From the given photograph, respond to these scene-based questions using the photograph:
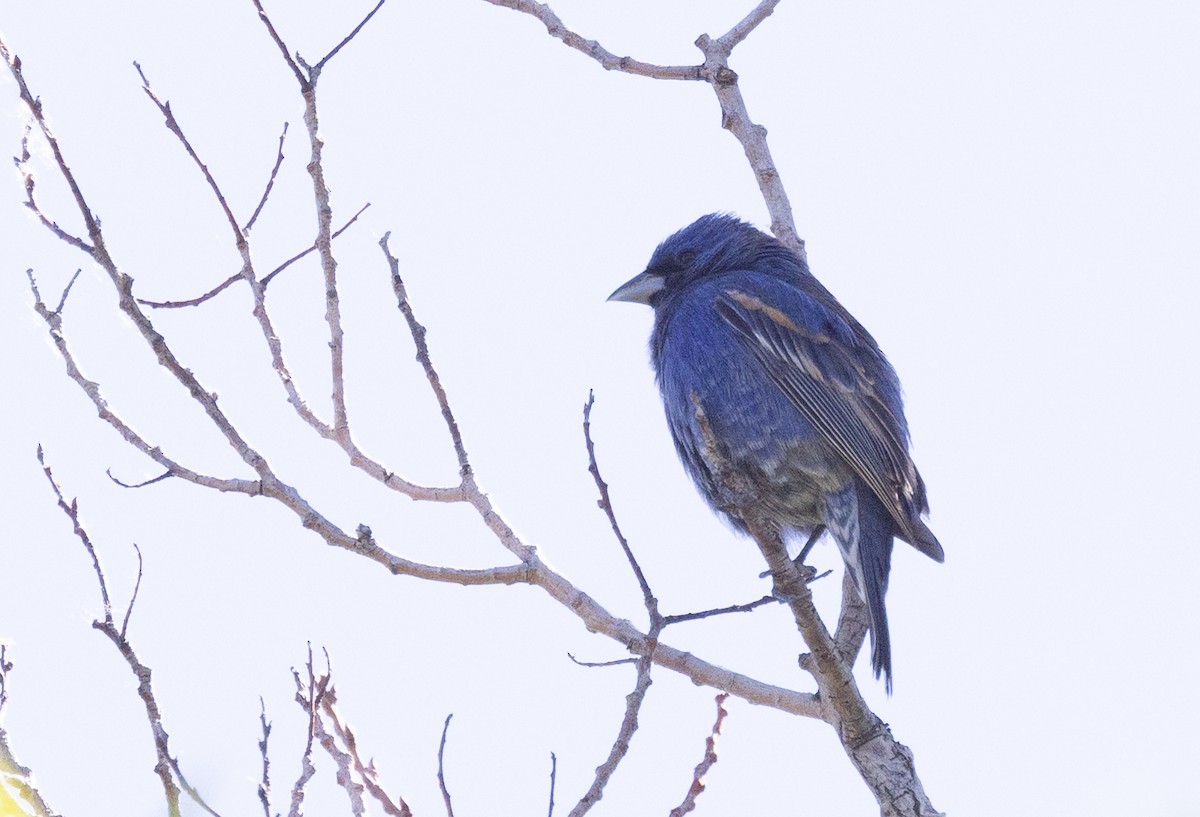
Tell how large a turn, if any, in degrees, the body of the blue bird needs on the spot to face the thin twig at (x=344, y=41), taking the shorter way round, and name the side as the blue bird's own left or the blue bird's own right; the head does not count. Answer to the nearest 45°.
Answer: approximately 45° to the blue bird's own left

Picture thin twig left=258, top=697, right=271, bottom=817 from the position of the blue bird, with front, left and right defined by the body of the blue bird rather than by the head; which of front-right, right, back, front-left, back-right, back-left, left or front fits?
front-left

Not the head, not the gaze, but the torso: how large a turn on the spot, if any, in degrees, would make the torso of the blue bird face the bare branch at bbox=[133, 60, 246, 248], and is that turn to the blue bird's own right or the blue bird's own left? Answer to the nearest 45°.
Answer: approximately 45° to the blue bird's own left

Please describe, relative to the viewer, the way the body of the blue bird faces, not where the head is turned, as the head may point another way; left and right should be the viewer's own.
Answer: facing to the left of the viewer

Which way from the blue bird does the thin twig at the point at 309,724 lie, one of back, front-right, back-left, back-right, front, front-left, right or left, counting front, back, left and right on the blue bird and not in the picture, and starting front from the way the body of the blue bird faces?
front-left
